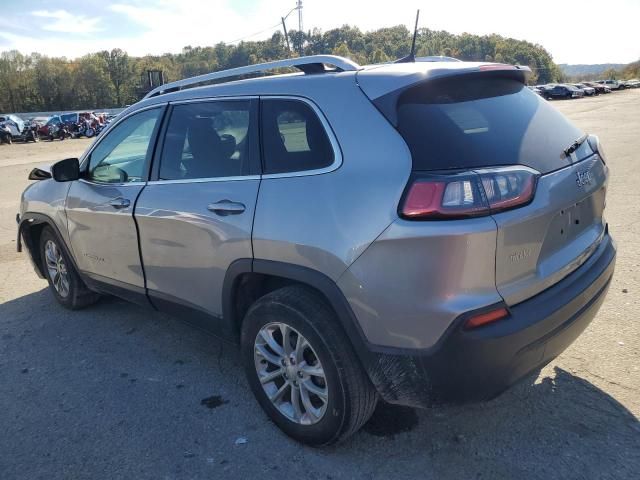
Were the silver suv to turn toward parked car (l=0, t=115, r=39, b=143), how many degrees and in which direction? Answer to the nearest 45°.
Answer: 0° — it already faces it

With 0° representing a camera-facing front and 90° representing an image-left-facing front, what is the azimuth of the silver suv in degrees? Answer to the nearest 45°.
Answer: approximately 135°
